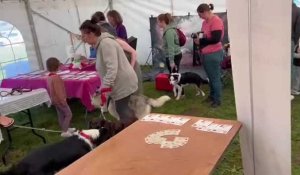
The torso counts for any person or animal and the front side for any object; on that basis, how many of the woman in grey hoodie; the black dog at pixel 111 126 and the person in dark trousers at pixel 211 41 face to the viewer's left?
3

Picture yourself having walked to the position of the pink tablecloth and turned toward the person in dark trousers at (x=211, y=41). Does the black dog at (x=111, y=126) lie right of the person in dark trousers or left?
right

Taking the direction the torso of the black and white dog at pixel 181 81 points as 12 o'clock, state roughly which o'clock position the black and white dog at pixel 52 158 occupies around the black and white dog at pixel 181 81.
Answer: the black and white dog at pixel 52 158 is roughly at 11 o'clock from the black and white dog at pixel 181 81.

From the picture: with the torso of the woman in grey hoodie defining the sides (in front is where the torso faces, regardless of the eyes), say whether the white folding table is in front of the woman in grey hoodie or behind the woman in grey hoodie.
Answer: in front

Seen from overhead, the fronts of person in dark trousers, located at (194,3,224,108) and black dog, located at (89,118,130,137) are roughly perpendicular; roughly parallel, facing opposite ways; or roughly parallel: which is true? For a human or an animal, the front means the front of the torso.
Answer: roughly parallel

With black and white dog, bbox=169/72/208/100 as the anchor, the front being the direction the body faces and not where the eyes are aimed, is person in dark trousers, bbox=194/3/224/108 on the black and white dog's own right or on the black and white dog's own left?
on the black and white dog's own left

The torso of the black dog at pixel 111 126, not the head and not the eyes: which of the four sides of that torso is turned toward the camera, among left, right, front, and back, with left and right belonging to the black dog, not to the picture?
left

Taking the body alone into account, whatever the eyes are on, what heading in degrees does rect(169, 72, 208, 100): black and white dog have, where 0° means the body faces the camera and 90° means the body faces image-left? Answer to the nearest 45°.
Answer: approximately 45°

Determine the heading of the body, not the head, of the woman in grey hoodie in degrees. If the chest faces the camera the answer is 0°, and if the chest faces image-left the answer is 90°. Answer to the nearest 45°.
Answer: approximately 90°

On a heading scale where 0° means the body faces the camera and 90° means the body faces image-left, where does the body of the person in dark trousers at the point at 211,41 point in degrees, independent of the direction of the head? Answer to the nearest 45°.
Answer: approximately 90°

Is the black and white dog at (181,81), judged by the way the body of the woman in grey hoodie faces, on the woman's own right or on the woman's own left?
on the woman's own right
